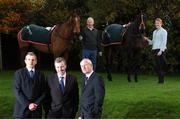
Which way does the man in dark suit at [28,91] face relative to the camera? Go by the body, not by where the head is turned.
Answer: toward the camera

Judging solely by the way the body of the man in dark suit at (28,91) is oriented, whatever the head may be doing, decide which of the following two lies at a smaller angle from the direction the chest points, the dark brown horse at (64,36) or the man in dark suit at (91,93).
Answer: the man in dark suit

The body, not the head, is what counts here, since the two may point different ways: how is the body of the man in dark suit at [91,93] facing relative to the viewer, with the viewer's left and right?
facing the viewer and to the left of the viewer

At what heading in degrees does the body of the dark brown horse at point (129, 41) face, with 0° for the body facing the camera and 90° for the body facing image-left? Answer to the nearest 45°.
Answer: approximately 315°

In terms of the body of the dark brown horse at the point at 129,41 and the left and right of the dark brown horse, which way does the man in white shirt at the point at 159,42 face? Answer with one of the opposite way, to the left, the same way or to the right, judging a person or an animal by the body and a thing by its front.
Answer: to the right

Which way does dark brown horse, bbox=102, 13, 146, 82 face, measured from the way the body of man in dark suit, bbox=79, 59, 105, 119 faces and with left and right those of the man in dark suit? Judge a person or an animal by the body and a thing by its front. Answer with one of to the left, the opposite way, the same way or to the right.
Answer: to the left

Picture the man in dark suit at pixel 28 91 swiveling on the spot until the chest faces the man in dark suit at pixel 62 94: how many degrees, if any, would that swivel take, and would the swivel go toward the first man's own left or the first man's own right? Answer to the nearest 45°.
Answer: approximately 90° to the first man's own left

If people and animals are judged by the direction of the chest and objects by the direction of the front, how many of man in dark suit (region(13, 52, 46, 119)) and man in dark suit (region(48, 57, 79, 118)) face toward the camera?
2

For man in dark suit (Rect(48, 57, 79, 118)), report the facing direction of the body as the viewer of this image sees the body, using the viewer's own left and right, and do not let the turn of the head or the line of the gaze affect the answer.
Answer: facing the viewer

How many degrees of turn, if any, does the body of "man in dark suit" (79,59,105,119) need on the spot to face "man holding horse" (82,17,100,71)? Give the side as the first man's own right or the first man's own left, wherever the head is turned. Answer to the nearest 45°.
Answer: approximately 135° to the first man's own right

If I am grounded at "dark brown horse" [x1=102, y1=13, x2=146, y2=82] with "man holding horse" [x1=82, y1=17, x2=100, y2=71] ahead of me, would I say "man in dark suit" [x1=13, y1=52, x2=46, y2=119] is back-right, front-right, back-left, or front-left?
front-left
